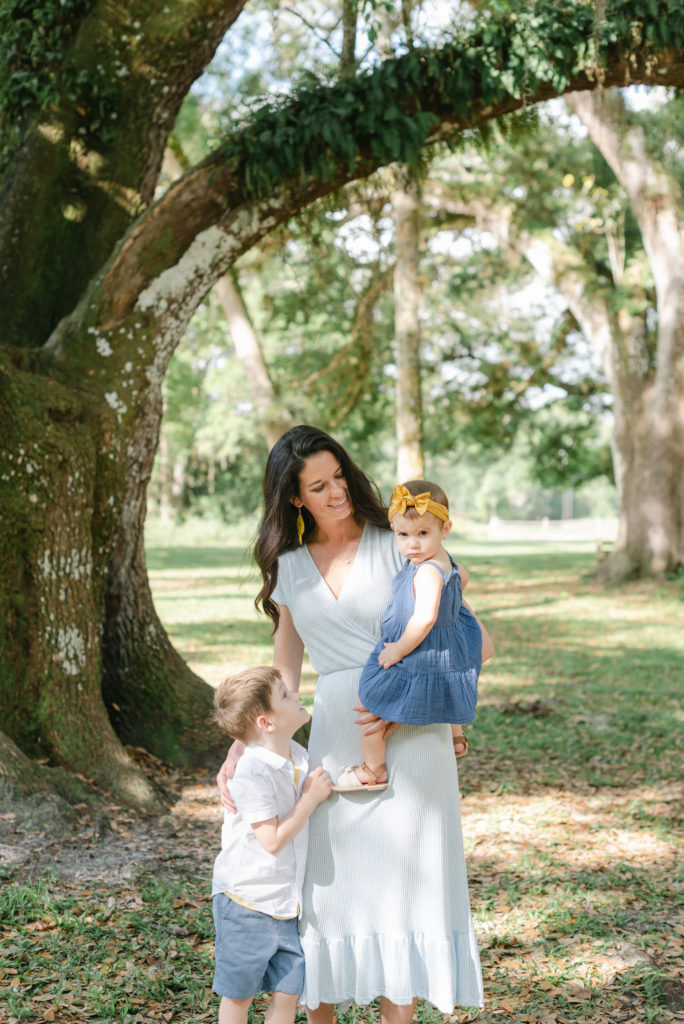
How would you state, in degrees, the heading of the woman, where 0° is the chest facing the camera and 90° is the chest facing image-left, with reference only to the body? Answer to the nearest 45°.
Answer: approximately 0°

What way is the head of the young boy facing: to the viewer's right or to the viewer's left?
to the viewer's right

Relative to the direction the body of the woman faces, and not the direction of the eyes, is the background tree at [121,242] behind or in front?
behind
